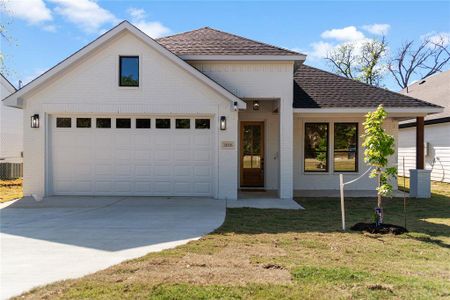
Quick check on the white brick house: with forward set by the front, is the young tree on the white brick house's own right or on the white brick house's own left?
on the white brick house's own left

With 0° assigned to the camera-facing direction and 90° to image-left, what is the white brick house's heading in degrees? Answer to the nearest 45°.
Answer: approximately 0°

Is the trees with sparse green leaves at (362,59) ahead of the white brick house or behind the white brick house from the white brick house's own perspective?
behind

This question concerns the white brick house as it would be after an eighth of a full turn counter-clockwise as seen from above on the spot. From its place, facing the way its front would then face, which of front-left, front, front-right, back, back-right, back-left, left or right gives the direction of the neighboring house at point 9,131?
back

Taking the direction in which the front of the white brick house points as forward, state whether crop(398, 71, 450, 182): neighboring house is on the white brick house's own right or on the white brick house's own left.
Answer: on the white brick house's own left

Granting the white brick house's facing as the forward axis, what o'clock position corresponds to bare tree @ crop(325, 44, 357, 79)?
The bare tree is roughly at 7 o'clock from the white brick house.

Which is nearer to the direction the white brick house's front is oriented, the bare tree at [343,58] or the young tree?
the young tree
